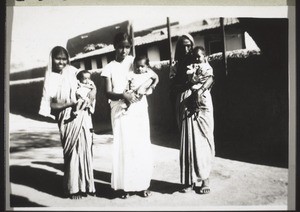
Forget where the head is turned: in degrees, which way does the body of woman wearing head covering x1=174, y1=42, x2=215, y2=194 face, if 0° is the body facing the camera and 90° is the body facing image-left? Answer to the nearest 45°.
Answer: approximately 0°

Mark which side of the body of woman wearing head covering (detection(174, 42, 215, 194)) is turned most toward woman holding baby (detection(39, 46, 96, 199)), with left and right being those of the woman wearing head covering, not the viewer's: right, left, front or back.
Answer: right
